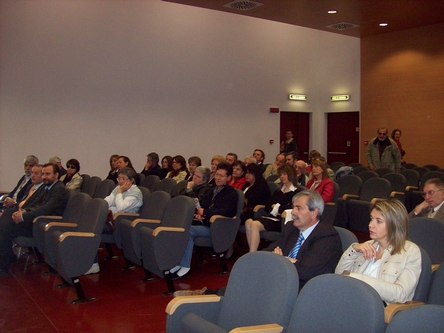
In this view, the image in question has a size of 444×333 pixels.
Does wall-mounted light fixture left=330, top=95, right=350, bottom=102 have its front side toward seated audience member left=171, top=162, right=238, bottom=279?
yes

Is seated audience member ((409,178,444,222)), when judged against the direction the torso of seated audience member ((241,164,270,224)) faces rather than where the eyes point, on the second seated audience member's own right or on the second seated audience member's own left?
on the second seated audience member's own left

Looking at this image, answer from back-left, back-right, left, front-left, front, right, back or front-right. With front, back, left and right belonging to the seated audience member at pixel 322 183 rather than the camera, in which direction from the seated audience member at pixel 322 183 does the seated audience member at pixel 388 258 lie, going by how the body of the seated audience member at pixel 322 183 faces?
front-left

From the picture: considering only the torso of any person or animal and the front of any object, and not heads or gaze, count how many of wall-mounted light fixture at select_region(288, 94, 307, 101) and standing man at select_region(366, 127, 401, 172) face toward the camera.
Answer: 2

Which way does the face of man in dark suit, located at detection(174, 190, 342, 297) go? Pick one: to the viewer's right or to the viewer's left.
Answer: to the viewer's left

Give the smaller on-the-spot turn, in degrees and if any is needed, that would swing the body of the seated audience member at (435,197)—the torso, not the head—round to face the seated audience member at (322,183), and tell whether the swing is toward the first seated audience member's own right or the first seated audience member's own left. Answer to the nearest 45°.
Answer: approximately 90° to the first seated audience member's own right

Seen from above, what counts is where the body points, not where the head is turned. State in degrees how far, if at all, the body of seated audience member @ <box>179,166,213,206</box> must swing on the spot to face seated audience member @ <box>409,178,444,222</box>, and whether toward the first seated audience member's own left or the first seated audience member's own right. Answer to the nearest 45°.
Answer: approximately 90° to the first seated audience member's own left

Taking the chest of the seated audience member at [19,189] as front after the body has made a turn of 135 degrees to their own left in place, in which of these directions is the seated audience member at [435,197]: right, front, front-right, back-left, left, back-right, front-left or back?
front-right

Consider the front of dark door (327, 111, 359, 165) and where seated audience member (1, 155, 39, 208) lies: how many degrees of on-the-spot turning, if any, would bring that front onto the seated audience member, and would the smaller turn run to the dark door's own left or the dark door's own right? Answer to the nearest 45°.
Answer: approximately 45° to the dark door's own right

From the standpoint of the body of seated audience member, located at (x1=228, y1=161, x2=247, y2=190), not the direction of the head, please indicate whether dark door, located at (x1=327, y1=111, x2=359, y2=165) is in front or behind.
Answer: behind

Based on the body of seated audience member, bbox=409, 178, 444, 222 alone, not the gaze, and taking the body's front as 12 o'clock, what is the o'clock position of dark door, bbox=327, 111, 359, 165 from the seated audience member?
The dark door is roughly at 4 o'clock from the seated audience member.

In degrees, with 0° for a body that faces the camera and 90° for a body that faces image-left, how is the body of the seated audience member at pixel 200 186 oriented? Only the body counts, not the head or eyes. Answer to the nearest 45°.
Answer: approximately 45°

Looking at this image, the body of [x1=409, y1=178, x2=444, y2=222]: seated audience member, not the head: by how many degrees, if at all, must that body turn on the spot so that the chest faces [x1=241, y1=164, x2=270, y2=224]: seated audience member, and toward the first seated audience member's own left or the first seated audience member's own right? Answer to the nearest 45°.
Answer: approximately 90° to the first seated audience member's own right
